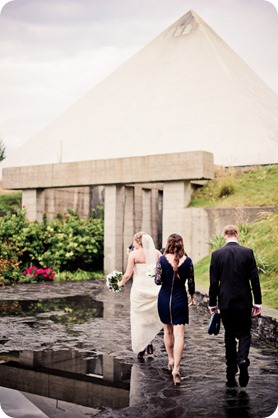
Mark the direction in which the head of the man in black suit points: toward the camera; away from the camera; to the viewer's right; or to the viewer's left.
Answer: away from the camera

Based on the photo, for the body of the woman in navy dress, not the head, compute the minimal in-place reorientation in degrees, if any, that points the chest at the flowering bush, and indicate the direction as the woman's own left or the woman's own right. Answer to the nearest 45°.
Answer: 0° — they already face it

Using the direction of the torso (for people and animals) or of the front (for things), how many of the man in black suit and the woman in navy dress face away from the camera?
2

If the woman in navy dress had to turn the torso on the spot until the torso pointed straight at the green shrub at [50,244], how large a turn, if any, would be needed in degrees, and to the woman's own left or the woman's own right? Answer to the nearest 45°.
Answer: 0° — they already face it

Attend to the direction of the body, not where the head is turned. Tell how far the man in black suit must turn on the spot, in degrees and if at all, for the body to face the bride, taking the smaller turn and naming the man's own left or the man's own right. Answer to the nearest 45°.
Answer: approximately 45° to the man's own left

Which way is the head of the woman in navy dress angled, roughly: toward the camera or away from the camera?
away from the camera

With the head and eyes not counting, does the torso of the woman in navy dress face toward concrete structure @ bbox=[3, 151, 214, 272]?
yes

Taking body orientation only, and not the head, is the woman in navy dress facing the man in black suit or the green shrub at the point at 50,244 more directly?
the green shrub

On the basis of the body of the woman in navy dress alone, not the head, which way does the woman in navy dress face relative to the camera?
away from the camera

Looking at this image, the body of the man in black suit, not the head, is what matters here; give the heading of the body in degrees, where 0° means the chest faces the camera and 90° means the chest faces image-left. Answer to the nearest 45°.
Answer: approximately 180°

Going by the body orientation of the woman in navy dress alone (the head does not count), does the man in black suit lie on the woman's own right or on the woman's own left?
on the woman's own right
